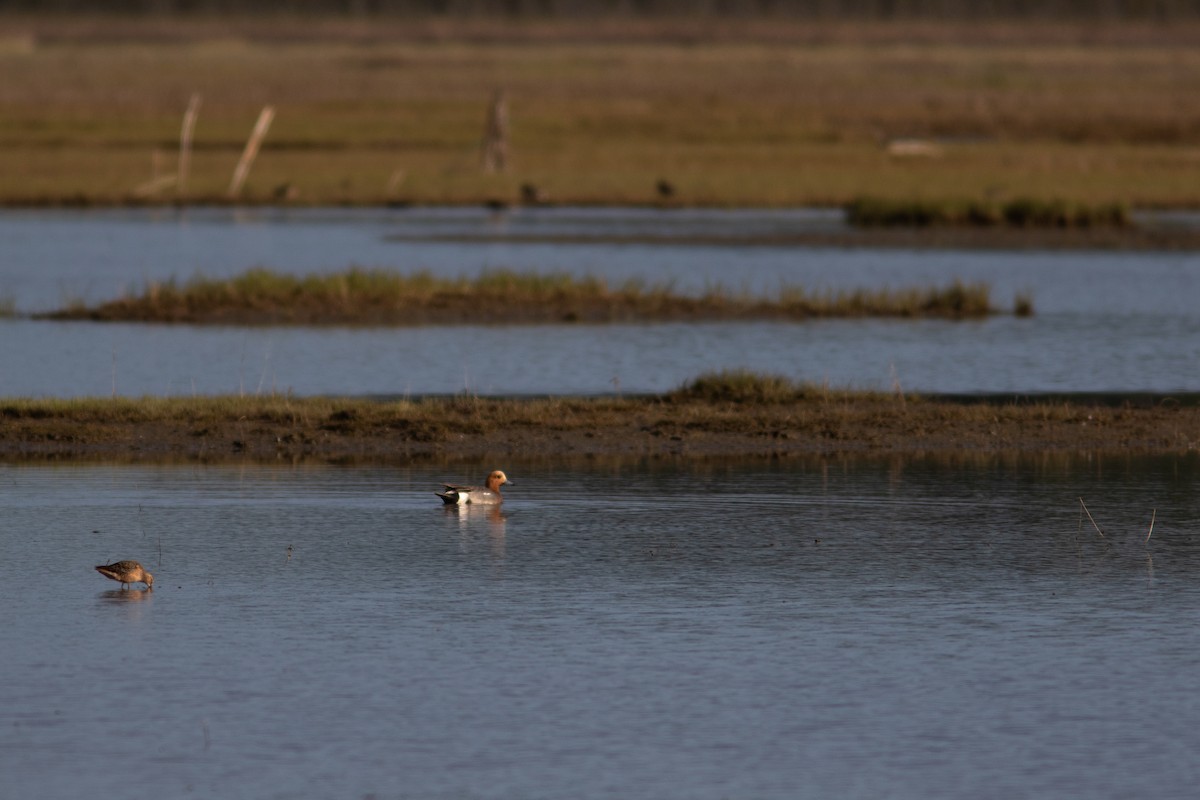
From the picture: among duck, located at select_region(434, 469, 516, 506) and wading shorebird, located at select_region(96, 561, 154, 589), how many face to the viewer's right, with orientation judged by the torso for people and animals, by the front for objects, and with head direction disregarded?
2

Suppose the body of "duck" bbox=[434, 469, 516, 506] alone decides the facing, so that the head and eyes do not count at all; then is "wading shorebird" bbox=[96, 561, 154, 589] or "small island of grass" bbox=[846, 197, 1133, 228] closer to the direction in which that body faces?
the small island of grass

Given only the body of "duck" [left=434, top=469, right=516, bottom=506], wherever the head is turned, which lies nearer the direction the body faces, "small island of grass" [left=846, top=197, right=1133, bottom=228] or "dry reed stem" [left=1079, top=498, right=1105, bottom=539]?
the dry reed stem

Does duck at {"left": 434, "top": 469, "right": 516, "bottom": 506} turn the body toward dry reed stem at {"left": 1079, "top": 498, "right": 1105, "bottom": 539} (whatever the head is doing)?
yes

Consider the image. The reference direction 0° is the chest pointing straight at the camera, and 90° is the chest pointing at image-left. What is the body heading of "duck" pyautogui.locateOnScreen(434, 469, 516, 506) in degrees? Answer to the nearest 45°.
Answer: approximately 270°

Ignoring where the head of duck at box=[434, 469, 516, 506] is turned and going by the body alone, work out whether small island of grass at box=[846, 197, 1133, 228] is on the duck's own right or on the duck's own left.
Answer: on the duck's own left

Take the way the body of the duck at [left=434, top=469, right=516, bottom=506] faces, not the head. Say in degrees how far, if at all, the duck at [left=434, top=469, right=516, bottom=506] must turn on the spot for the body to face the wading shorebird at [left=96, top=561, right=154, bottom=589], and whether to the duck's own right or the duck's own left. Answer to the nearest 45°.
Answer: approximately 135° to the duck's own right

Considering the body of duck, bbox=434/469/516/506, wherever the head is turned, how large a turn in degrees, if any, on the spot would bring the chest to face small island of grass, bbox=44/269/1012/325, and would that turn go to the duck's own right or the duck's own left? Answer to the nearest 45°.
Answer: approximately 90° to the duck's own left
